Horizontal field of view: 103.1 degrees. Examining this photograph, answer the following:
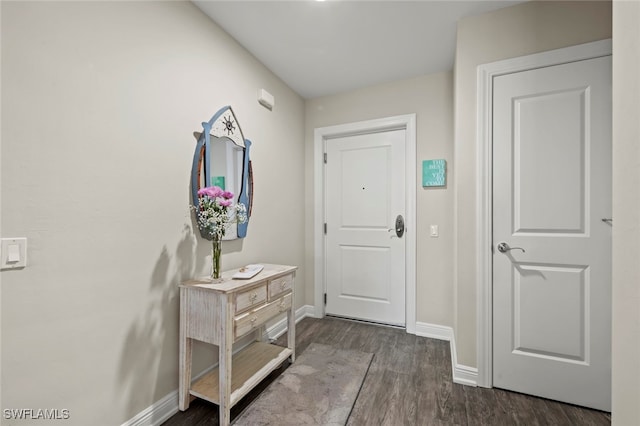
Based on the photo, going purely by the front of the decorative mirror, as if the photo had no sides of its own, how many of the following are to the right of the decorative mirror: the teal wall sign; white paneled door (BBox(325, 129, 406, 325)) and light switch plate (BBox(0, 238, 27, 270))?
1

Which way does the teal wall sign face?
toward the camera

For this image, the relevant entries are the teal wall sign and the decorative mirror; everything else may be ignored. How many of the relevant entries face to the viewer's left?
0

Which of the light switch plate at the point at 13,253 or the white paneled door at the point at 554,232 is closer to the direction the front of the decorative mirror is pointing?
the white paneled door

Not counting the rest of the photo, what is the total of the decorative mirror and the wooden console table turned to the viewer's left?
0

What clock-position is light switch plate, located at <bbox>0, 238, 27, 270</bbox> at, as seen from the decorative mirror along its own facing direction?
The light switch plate is roughly at 3 o'clock from the decorative mirror.

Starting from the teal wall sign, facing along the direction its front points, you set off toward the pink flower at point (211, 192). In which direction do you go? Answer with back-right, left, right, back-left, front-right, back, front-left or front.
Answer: front-right

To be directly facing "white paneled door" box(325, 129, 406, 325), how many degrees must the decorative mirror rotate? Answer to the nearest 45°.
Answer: approximately 45° to its left

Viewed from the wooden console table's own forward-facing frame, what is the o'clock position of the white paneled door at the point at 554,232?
The white paneled door is roughly at 11 o'clock from the wooden console table.

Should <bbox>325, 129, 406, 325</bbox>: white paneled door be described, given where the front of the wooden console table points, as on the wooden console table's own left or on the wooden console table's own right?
on the wooden console table's own left

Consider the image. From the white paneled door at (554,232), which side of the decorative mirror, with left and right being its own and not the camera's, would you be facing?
front

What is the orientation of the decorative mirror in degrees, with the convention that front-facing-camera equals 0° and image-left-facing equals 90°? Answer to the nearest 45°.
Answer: approximately 315°

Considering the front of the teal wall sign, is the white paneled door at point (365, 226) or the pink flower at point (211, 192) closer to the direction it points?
the pink flower

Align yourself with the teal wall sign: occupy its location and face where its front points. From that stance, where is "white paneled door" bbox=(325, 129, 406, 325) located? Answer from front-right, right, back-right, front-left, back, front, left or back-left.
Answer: right
